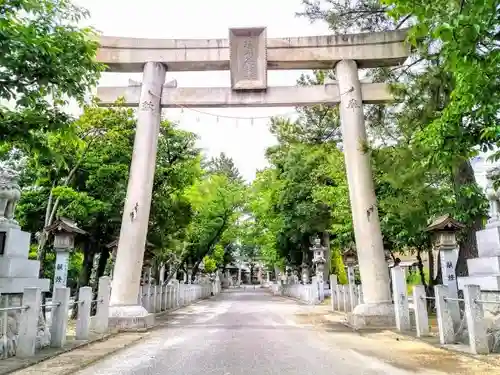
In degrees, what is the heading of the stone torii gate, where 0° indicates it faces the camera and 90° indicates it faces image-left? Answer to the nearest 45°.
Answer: approximately 0°

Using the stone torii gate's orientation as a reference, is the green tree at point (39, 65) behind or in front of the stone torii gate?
in front

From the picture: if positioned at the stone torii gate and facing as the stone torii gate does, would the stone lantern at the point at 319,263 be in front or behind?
behind

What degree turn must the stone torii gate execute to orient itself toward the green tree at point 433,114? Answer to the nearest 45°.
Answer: approximately 45° to its left
